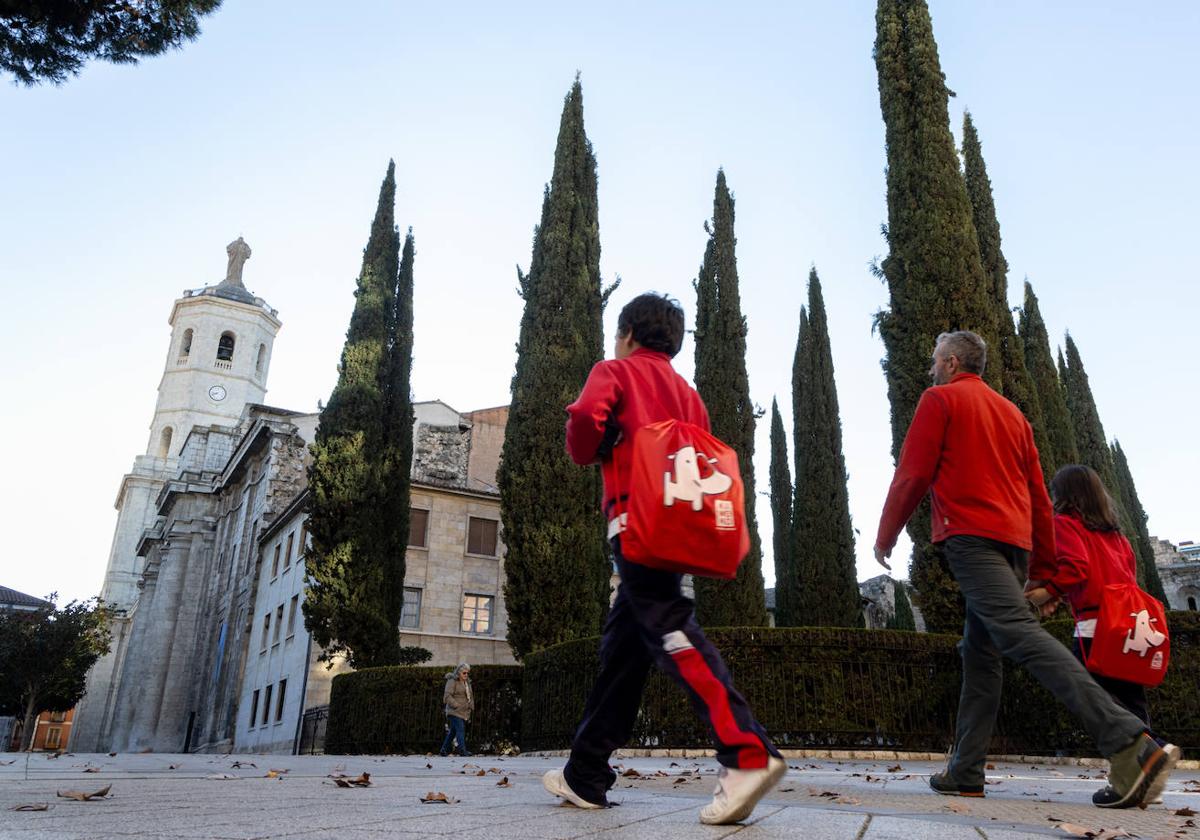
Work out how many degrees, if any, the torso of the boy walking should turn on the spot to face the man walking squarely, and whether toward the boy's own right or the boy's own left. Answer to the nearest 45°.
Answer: approximately 90° to the boy's own right

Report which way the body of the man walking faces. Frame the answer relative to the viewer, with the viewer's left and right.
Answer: facing away from the viewer and to the left of the viewer

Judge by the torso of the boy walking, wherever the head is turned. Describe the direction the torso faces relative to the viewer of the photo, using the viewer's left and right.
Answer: facing away from the viewer and to the left of the viewer

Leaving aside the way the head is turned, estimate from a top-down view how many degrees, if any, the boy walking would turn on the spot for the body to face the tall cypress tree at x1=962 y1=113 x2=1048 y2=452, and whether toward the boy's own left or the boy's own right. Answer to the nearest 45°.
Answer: approximately 90° to the boy's own right

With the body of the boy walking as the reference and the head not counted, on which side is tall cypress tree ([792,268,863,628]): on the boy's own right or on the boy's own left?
on the boy's own right

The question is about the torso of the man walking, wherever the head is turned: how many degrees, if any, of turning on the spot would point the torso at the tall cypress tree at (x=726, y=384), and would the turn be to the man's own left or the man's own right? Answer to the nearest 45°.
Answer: approximately 45° to the man's own right

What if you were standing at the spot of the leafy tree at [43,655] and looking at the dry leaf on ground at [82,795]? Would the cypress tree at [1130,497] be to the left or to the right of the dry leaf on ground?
left

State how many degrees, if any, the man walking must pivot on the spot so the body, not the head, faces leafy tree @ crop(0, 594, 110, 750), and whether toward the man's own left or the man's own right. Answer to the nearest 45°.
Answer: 0° — they already face it
